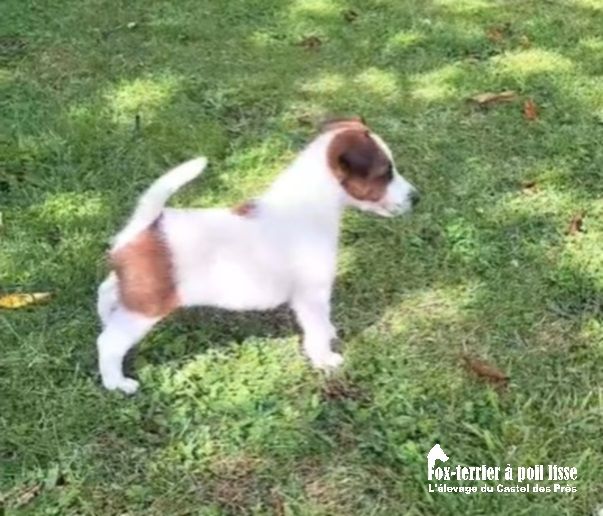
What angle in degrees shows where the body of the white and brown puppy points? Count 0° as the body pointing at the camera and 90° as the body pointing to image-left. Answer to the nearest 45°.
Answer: approximately 270°

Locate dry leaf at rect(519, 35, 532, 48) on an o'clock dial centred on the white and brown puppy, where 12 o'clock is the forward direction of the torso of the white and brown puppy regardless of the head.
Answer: The dry leaf is roughly at 10 o'clock from the white and brown puppy.

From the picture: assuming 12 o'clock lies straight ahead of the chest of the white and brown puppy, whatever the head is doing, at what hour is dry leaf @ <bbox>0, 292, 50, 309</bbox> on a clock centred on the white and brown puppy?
The dry leaf is roughly at 7 o'clock from the white and brown puppy.

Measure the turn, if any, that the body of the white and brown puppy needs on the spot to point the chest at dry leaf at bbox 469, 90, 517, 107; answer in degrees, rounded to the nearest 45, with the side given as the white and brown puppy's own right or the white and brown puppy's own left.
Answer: approximately 45° to the white and brown puppy's own left

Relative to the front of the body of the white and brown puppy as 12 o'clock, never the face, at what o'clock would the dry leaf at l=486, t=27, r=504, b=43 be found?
The dry leaf is roughly at 10 o'clock from the white and brown puppy.

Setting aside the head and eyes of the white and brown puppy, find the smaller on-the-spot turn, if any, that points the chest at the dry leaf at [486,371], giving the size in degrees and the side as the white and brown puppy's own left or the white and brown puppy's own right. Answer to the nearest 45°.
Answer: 0° — it already faces it

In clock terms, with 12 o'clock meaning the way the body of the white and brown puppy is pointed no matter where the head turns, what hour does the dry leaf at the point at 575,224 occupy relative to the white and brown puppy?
The dry leaf is roughly at 11 o'clock from the white and brown puppy.

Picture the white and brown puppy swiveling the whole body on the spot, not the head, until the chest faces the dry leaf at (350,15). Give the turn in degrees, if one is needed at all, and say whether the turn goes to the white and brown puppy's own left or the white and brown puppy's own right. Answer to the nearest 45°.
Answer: approximately 90° to the white and brown puppy's own left
